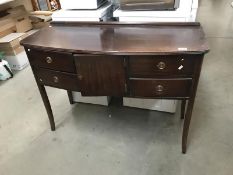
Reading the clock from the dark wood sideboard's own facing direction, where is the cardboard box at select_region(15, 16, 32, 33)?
The cardboard box is roughly at 5 o'clock from the dark wood sideboard.

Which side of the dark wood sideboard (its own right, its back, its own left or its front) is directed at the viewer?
front

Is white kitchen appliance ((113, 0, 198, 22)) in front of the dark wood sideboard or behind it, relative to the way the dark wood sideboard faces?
behind

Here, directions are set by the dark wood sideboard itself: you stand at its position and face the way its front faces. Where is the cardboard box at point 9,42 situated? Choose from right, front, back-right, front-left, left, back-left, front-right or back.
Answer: back-right

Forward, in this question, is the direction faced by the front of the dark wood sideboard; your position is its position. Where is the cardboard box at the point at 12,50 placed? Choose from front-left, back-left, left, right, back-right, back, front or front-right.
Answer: back-right

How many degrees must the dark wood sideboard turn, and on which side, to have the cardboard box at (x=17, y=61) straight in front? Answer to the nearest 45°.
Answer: approximately 135° to its right

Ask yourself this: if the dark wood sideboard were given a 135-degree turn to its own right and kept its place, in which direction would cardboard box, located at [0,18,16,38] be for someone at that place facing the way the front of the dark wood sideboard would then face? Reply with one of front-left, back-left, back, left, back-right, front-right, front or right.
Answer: front
